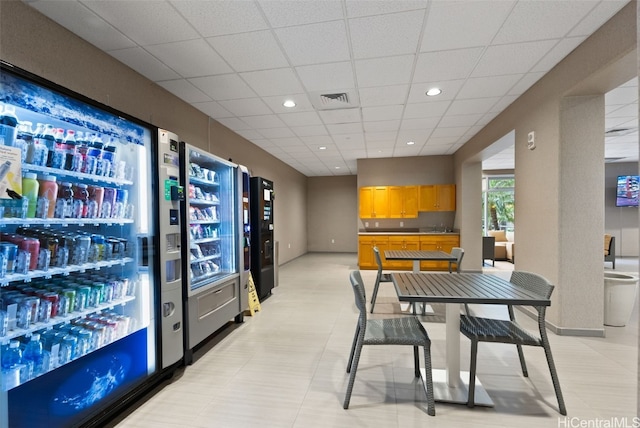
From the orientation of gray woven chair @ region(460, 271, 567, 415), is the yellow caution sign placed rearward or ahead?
ahead

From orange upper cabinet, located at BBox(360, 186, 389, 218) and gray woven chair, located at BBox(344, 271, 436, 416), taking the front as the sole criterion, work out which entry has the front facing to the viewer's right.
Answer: the gray woven chair

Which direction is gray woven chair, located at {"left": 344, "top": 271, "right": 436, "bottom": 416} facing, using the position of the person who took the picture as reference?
facing to the right of the viewer

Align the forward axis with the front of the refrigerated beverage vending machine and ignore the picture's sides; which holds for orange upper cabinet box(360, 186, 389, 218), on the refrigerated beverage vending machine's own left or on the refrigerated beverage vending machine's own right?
on the refrigerated beverage vending machine's own left

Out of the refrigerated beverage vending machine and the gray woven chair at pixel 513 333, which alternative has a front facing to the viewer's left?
the gray woven chair

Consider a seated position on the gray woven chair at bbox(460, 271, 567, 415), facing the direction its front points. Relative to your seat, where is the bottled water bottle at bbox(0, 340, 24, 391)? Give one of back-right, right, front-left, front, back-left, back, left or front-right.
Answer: front-left

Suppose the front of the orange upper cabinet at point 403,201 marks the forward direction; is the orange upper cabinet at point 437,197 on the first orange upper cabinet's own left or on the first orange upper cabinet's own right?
on the first orange upper cabinet's own left

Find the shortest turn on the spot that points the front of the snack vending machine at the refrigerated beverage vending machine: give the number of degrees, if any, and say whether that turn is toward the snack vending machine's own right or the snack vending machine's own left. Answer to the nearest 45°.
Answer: approximately 90° to the snack vending machine's own right

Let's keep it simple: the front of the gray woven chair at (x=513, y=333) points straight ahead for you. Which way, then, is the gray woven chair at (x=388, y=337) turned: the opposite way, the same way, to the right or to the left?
the opposite way

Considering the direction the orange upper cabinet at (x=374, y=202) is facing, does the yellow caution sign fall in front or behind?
in front

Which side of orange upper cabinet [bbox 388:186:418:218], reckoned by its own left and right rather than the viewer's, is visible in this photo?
front

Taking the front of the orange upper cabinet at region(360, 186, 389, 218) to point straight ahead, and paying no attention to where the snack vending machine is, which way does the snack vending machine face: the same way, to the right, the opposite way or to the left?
to the left

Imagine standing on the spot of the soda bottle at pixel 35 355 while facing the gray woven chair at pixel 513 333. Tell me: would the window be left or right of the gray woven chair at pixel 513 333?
left

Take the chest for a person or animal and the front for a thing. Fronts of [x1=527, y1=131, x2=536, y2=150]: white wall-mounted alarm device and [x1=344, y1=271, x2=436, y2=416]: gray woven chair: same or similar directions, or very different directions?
very different directions

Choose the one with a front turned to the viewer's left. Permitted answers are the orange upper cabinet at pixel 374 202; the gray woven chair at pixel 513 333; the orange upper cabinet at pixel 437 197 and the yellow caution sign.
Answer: the gray woven chair

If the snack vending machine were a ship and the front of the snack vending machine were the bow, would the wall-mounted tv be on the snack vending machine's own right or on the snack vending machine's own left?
on the snack vending machine's own left

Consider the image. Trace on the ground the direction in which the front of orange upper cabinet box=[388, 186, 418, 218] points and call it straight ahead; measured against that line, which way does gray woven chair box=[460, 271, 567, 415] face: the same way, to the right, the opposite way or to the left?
to the right

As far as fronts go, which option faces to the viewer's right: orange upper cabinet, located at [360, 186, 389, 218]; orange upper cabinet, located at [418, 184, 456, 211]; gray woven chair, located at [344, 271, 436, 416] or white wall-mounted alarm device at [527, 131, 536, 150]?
the gray woven chair

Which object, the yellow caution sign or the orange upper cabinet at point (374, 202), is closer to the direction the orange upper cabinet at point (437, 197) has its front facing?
the yellow caution sign

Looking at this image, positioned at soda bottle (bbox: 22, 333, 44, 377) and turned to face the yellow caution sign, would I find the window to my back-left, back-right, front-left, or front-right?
front-right
